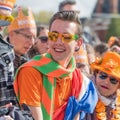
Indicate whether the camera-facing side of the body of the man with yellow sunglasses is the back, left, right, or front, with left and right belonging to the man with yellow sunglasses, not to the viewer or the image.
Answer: front

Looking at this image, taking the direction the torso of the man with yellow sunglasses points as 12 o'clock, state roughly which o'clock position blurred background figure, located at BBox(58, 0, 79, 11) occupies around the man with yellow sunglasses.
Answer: The blurred background figure is roughly at 6 o'clock from the man with yellow sunglasses.

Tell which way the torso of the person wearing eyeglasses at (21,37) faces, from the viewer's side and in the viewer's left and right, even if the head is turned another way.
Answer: facing the viewer and to the right of the viewer

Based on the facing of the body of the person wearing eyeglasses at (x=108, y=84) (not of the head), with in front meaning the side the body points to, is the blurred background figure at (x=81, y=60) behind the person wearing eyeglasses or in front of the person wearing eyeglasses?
behind

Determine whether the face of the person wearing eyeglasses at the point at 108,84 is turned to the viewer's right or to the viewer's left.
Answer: to the viewer's left

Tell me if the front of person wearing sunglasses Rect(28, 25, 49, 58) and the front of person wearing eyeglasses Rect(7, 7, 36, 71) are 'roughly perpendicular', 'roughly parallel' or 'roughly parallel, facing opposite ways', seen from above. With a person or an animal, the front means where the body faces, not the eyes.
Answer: roughly parallel

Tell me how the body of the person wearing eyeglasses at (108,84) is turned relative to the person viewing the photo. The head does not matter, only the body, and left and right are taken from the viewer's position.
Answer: facing the viewer

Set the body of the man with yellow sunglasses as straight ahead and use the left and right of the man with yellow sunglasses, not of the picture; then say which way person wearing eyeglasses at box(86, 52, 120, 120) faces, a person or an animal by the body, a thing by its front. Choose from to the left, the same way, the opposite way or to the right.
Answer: the same way

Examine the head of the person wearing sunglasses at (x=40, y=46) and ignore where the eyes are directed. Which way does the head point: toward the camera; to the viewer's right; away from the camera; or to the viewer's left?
toward the camera

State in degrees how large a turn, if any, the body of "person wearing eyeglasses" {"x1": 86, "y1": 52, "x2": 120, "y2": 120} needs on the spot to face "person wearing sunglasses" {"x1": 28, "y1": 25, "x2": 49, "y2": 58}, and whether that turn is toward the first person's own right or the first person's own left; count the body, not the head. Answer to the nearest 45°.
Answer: approximately 135° to the first person's own right

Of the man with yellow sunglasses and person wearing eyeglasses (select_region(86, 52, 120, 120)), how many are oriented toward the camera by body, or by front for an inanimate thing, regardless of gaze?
2
